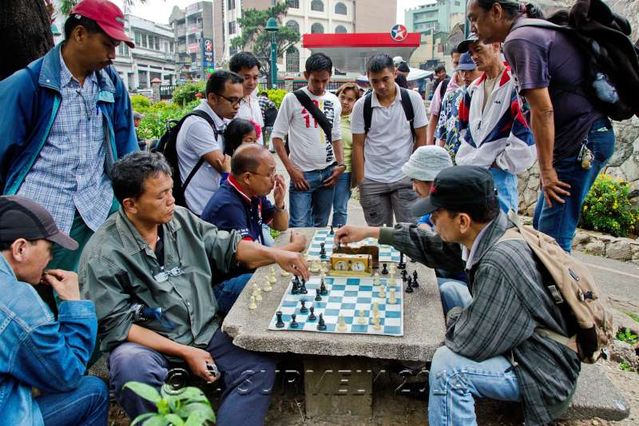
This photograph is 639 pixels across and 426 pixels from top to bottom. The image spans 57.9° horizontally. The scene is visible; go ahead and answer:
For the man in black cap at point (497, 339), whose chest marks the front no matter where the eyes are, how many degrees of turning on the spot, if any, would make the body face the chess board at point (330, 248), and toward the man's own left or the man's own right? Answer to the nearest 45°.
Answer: approximately 45° to the man's own right

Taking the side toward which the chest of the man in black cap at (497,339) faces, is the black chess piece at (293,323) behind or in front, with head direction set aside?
in front

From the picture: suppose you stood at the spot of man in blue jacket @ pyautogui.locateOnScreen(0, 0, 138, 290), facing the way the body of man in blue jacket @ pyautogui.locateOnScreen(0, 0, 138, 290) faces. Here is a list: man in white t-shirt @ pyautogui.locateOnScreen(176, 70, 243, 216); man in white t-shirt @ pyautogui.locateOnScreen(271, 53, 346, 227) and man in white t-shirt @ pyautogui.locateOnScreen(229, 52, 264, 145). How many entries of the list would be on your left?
3

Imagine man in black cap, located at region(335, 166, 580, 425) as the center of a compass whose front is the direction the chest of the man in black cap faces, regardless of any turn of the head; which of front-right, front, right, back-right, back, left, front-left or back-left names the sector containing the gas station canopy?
right

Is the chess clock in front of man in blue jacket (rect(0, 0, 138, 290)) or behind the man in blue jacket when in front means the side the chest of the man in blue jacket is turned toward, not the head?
in front

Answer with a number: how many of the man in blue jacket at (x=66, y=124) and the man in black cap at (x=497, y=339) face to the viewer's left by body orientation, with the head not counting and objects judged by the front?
1

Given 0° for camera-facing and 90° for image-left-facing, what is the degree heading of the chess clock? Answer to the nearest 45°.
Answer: approximately 0°

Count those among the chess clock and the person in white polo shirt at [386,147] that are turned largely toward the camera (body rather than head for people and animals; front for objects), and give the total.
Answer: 2

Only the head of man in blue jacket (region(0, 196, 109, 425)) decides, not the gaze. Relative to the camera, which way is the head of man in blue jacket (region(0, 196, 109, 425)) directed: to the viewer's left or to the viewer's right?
to the viewer's right

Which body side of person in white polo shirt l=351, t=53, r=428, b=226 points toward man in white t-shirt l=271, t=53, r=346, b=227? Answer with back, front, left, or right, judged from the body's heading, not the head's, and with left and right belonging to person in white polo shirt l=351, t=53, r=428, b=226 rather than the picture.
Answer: right

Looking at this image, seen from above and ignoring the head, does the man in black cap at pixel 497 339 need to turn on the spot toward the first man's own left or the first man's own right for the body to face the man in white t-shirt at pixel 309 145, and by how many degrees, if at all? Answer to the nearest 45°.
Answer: approximately 45° to the first man's own right

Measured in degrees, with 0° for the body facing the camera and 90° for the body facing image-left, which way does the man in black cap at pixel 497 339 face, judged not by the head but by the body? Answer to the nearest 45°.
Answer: approximately 90°
